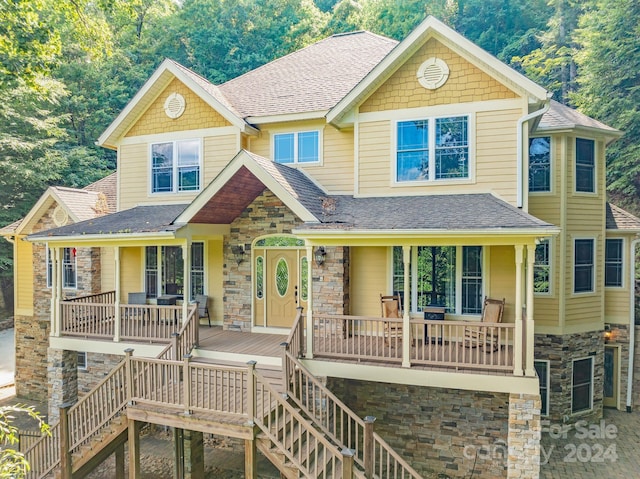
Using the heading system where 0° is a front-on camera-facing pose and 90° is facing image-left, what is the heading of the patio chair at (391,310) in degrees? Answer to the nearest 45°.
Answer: approximately 0°

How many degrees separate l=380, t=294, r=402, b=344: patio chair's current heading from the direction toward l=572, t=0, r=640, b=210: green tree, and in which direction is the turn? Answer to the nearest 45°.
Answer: approximately 135° to its left

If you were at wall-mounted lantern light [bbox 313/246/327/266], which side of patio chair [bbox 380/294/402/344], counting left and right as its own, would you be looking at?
back

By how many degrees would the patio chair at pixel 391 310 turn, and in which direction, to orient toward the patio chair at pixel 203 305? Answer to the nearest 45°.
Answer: approximately 90° to its right
